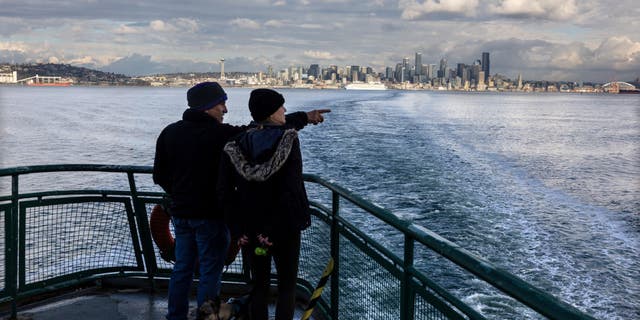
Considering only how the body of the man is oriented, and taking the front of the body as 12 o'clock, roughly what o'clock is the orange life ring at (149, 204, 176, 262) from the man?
The orange life ring is roughly at 10 o'clock from the man.

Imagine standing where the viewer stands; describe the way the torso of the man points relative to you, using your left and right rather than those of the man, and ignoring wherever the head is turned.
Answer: facing away from the viewer and to the right of the viewer

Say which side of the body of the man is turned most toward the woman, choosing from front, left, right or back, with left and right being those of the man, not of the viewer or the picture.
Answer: right

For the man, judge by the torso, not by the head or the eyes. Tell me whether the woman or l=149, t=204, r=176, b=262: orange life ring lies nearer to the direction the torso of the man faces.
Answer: the orange life ring
